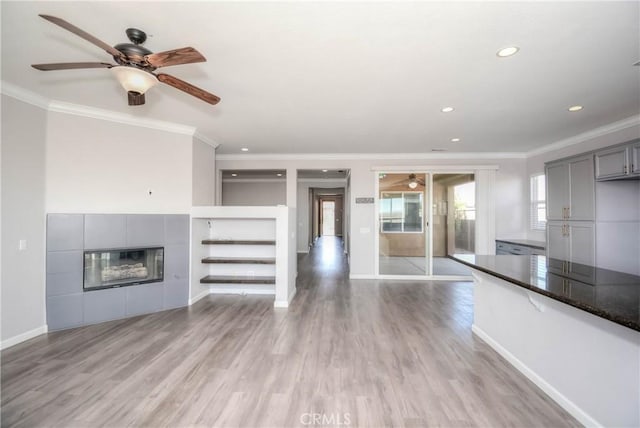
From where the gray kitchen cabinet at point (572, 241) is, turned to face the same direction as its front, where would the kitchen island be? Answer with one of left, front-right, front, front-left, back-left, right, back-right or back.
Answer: front-left

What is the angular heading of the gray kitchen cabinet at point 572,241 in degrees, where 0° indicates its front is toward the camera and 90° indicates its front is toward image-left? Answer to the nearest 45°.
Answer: approximately 45°

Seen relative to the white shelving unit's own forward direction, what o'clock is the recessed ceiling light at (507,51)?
The recessed ceiling light is roughly at 11 o'clock from the white shelving unit.

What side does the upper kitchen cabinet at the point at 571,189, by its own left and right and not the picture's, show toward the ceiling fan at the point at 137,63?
front

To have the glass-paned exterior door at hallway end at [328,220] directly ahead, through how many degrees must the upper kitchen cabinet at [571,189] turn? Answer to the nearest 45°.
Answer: approximately 90° to its right

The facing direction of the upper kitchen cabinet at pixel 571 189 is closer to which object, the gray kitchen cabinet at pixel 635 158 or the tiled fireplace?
the tiled fireplace

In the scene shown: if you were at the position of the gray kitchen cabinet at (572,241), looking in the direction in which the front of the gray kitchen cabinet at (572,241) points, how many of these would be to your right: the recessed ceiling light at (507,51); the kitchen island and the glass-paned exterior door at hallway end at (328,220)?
1

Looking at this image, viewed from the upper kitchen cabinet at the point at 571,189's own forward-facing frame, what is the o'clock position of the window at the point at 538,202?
The window is roughly at 4 o'clock from the upper kitchen cabinet.

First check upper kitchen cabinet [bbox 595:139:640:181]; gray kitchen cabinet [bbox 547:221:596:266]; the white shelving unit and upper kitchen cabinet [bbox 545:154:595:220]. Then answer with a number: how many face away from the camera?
0

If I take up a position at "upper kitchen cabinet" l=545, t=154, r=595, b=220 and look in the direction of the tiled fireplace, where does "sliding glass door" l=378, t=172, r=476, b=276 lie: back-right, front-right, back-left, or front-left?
front-right

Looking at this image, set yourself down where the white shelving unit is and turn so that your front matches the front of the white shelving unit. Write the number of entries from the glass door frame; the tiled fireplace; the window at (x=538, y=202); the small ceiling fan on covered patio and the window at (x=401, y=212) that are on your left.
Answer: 4

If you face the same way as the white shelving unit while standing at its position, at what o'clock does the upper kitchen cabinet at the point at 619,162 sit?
The upper kitchen cabinet is roughly at 10 o'clock from the white shelving unit.

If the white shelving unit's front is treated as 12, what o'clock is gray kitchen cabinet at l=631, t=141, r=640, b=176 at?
The gray kitchen cabinet is roughly at 10 o'clock from the white shelving unit.

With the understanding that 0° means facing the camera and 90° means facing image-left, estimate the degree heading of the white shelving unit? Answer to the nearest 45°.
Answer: approximately 0°

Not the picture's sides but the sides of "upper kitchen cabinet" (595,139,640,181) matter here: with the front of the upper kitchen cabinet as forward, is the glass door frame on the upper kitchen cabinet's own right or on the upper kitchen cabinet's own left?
on the upper kitchen cabinet's own right

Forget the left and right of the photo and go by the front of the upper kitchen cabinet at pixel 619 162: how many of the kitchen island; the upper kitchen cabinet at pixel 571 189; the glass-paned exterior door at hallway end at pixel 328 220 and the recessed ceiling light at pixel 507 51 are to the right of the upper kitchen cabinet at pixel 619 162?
2

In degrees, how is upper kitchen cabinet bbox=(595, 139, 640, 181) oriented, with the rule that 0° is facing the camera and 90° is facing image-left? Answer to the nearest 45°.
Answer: approximately 45°

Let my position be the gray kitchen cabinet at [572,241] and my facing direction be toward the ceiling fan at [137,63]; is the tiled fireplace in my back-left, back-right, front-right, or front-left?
front-right

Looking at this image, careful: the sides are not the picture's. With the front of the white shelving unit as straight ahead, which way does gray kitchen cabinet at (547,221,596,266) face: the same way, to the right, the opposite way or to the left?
to the right
